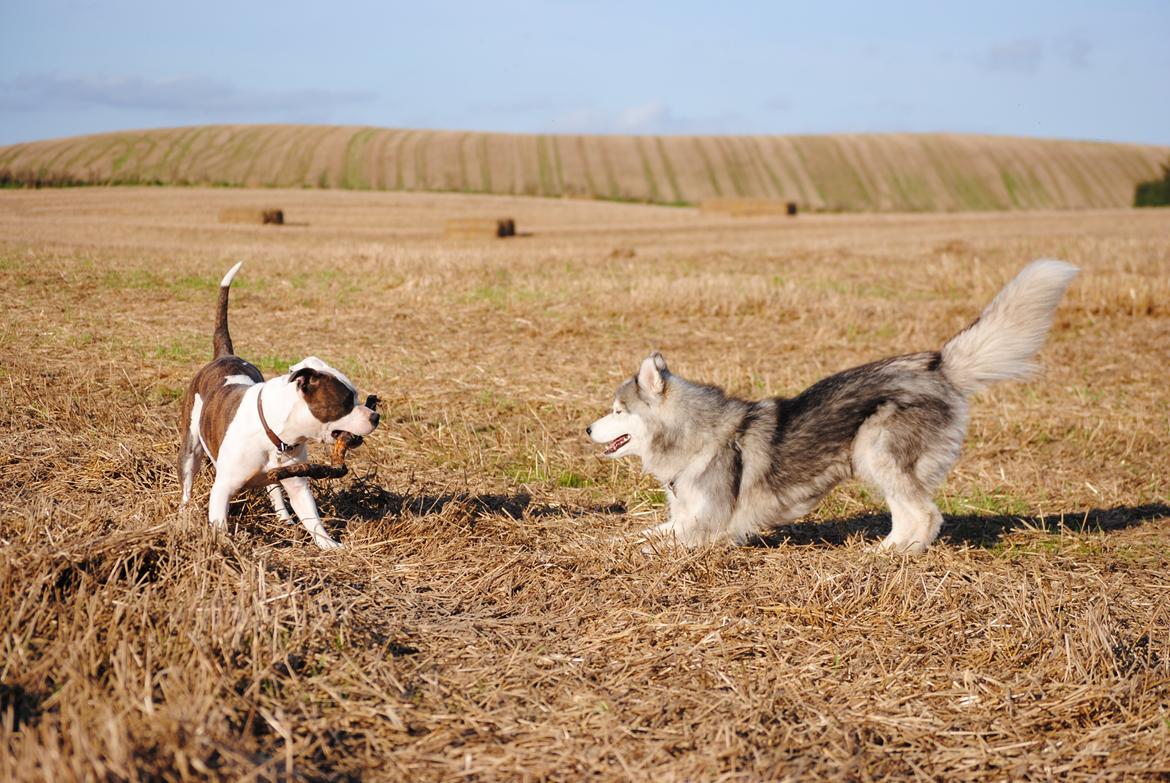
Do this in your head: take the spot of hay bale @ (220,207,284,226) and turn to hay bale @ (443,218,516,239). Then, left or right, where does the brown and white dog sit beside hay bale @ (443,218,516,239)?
right

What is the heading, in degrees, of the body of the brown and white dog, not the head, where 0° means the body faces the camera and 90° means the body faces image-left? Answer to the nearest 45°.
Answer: approximately 315°

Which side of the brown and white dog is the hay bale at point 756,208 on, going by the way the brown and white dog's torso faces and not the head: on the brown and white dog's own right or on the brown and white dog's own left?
on the brown and white dog's own left

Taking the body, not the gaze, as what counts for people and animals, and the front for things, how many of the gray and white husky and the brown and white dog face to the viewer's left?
1

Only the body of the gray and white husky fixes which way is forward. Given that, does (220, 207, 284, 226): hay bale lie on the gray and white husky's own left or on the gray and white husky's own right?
on the gray and white husky's own right

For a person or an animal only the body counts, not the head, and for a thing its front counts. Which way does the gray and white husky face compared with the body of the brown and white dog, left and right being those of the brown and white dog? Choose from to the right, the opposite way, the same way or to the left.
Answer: the opposite way

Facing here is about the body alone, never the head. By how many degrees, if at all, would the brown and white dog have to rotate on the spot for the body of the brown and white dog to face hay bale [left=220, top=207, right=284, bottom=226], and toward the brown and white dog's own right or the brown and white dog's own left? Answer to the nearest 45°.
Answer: approximately 135° to the brown and white dog's own left

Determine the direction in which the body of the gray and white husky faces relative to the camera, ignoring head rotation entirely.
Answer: to the viewer's left
